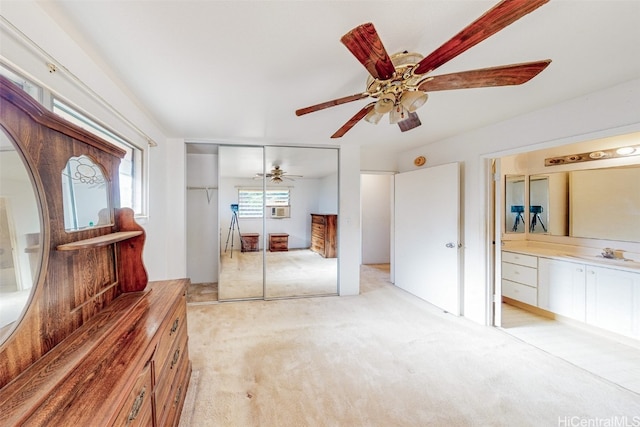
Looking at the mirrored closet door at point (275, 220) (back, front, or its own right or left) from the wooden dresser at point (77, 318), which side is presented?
front

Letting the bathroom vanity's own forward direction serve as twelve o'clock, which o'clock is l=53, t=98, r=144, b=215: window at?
The window is roughly at 12 o'clock from the bathroom vanity.

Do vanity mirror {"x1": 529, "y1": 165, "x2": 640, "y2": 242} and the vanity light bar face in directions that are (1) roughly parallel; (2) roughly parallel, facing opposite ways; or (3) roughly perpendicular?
roughly parallel

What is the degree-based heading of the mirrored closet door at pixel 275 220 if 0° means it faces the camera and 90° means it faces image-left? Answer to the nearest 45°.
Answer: approximately 0°

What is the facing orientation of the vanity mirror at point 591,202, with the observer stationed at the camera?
facing the viewer and to the left of the viewer

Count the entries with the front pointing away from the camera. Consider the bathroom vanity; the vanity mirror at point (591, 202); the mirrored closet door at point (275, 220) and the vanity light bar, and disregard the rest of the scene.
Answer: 0

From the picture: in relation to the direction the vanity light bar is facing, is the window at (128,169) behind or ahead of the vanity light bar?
ahead

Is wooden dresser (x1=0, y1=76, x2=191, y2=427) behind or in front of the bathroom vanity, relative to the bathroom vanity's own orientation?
in front

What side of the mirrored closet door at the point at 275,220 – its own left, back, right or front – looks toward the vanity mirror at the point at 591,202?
left

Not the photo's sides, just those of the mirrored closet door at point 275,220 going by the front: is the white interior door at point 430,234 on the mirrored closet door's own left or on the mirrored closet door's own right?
on the mirrored closet door's own left

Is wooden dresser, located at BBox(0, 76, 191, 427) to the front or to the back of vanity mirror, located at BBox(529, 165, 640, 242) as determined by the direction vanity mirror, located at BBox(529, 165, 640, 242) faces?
to the front
